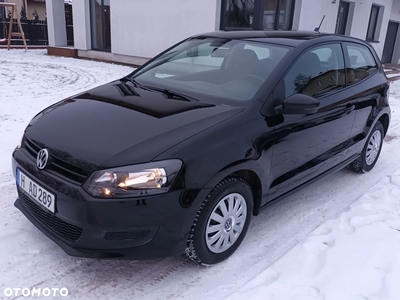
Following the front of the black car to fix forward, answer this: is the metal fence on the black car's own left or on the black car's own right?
on the black car's own right

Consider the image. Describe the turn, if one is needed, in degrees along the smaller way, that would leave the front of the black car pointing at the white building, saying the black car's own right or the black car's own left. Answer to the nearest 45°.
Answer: approximately 135° to the black car's own right

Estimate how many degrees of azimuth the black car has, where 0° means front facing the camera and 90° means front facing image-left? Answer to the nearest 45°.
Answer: approximately 45°
